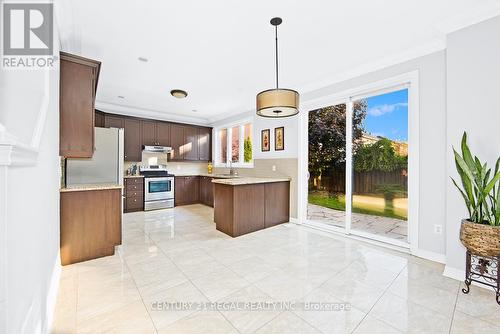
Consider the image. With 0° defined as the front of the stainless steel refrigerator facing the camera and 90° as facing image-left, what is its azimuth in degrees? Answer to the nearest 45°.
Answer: approximately 270°

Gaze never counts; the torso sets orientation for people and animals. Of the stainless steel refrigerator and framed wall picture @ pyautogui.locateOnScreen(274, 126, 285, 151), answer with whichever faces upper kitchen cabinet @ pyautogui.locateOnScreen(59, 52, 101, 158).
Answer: the framed wall picture

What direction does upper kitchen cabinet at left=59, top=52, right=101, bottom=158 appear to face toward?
to the viewer's right

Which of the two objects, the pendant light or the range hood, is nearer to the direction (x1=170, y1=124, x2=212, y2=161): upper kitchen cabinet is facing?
the pendant light

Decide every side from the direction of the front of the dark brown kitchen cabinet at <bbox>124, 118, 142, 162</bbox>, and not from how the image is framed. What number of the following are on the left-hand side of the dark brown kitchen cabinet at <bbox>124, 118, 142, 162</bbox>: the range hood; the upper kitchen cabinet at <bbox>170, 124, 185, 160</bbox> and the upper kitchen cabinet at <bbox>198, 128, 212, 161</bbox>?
3

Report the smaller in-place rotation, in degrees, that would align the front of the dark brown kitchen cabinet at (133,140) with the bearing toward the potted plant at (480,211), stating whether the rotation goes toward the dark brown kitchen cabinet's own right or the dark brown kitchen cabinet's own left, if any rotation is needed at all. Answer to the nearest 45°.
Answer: approximately 45° to the dark brown kitchen cabinet's own left

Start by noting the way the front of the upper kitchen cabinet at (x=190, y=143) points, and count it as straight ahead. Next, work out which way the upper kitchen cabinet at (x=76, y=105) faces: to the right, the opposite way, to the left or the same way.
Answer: to the left

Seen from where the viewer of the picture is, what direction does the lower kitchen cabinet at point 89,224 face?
facing to the right of the viewer

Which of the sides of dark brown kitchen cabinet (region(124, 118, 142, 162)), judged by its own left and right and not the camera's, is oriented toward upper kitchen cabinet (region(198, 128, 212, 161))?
left

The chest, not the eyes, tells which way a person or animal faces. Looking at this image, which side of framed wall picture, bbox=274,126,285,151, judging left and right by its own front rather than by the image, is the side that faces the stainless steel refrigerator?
front
